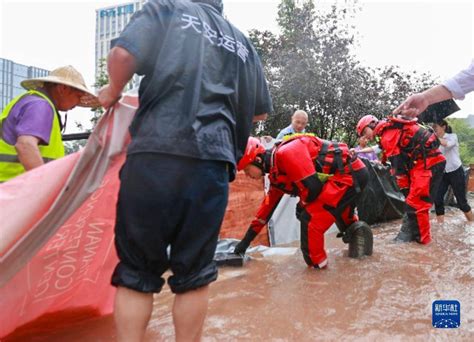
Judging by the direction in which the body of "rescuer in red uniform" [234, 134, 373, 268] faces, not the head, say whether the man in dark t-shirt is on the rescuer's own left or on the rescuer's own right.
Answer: on the rescuer's own left

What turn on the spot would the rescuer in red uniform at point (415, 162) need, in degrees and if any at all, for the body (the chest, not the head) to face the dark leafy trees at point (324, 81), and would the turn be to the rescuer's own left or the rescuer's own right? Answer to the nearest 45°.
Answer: approximately 90° to the rescuer's own right

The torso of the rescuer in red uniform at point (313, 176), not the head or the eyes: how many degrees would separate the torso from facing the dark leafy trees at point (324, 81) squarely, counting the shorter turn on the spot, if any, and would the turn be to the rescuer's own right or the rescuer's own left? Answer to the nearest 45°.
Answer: approximately 90° to the rescuer's own right

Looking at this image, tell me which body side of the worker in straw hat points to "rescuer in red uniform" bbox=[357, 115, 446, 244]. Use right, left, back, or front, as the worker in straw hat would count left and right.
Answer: front

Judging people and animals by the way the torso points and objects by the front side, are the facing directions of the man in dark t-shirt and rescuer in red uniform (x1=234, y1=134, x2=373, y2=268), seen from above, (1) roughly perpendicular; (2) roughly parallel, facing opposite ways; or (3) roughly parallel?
roughly perpendicular

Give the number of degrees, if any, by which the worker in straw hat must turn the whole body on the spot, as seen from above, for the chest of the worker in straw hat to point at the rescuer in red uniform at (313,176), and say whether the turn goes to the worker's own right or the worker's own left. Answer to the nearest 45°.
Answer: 0° — they already face them

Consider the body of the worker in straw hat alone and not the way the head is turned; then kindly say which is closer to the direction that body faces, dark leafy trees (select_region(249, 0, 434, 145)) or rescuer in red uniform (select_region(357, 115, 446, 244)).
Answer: the rescuer in red uniform

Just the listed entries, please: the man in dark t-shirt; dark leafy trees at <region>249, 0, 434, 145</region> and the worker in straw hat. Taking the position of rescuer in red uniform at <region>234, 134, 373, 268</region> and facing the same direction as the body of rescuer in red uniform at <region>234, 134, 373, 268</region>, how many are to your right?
1

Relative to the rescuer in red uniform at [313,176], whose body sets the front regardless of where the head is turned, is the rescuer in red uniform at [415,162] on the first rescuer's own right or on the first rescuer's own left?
on the first rescuer's own right

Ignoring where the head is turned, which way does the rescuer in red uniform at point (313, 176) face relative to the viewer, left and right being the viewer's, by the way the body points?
facing to the left of the viewer

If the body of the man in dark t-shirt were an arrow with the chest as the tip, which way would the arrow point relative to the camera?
away from the camera

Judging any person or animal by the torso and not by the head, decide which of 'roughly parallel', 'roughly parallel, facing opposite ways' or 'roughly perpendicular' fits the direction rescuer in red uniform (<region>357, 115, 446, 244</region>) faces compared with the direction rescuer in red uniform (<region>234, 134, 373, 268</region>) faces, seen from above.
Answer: roughly parallel

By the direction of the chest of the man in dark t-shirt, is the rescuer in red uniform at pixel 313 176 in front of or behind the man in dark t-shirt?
in front

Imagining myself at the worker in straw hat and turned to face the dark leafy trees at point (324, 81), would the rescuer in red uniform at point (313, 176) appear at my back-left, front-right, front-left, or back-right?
front-right

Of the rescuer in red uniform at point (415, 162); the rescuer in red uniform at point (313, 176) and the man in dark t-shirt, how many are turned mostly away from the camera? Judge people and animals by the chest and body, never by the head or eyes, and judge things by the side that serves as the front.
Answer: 1

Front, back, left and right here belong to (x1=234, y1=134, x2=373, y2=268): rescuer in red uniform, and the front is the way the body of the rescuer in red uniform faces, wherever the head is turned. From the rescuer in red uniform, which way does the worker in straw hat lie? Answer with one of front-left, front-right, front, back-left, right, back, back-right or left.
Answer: front-left

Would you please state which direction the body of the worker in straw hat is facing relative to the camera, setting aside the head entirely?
to the viewer's right

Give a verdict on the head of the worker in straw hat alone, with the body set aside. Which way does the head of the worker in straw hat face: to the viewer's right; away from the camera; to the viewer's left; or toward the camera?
to the viewer's right

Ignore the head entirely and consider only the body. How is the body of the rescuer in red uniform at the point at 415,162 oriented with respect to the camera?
to the viewer's left
